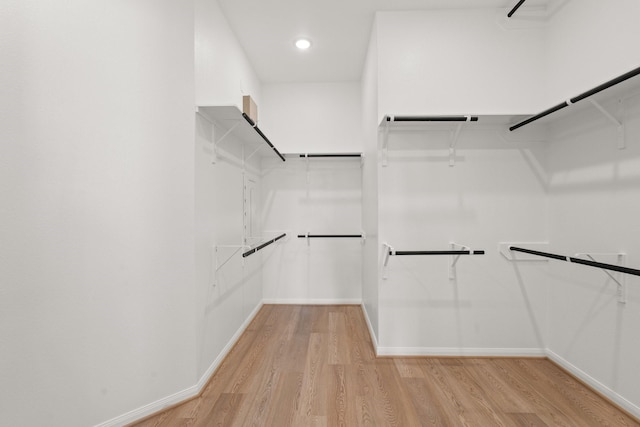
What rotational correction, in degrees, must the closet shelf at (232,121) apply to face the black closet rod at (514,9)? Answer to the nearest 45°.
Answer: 0° — it already faces it

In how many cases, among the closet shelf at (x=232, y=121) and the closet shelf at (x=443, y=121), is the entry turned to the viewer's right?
1

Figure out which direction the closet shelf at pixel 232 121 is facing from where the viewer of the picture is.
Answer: facing to the right of the viewer

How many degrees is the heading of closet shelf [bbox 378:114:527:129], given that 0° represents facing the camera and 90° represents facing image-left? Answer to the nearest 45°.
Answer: approximately 0°

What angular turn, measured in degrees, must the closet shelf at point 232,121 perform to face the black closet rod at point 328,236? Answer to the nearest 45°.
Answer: approximately 45° to its left

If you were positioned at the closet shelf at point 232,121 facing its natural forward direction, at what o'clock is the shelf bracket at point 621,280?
The shelf bracket is roughly at 1 o'clock from the closet shelf.

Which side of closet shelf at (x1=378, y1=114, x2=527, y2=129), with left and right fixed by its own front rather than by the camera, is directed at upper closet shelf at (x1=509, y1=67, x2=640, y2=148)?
left

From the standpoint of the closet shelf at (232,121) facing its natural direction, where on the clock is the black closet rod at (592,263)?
The black closet rod is roughly at 1 o'clock from the closet shelf.
